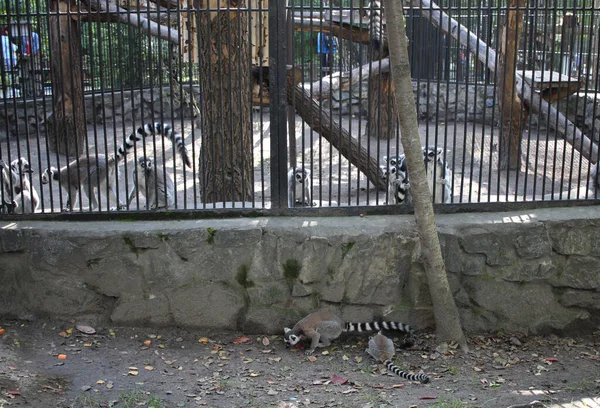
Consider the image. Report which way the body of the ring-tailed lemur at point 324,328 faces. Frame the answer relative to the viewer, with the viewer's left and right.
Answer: facing to the left of the viewer

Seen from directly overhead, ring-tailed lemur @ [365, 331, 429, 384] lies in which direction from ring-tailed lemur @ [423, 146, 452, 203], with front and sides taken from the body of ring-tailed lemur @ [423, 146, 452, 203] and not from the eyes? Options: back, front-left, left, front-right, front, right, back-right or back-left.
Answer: front-left

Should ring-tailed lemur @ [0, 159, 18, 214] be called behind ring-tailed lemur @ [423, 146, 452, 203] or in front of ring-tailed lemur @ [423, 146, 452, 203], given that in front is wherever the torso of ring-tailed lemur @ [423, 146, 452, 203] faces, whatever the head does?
in front

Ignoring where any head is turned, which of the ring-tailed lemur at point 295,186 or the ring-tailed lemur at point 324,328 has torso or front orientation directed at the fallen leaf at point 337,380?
the ring-tailed lemur at point 295,186

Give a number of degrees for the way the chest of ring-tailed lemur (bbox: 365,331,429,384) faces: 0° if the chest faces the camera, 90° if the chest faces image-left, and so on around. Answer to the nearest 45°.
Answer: approximately 135°

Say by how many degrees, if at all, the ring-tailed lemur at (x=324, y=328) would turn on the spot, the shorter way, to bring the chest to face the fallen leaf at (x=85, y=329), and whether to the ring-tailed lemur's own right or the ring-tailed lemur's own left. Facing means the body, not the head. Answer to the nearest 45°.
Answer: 0° — it already faces it

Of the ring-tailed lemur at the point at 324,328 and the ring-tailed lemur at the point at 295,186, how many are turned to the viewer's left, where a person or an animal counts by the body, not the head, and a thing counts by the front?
1

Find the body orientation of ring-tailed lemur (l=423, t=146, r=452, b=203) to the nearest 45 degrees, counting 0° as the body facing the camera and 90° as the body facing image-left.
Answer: approximately 45°

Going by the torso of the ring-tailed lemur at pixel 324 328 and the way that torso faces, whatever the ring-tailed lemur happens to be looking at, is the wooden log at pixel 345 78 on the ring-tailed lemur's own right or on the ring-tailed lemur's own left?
on the ring-tailed lemur's own right
